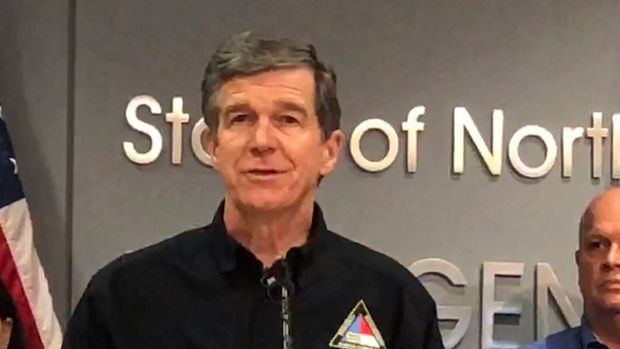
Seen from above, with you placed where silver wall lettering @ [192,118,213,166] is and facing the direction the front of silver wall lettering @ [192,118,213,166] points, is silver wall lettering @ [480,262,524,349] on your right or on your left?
on your left

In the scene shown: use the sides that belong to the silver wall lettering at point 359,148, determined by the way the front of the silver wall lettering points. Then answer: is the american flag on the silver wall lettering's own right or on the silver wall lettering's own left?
on the silver wall lettering's own right

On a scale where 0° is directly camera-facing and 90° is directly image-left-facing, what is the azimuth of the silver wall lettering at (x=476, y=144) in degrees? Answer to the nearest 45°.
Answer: approximately 0°

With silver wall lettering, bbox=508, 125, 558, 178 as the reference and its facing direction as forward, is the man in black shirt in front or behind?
in front

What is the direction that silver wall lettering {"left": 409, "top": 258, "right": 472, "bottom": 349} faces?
toward the camera

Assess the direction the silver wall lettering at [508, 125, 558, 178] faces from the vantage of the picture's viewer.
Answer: facing the viewer

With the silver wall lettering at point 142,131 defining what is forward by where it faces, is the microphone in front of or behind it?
in front

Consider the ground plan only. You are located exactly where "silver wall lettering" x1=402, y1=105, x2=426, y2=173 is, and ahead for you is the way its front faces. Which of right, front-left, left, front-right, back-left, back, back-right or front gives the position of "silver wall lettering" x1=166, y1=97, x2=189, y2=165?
right

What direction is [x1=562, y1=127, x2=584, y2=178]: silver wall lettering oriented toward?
toward the camera

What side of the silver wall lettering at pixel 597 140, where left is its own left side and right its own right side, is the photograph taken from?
front

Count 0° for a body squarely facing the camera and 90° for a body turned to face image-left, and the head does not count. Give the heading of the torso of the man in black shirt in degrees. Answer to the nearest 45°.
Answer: approximately 0°

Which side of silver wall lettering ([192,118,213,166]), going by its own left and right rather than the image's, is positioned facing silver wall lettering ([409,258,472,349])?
left

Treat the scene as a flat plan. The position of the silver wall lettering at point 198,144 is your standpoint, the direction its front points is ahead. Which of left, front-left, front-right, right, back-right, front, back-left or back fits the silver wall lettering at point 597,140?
left
